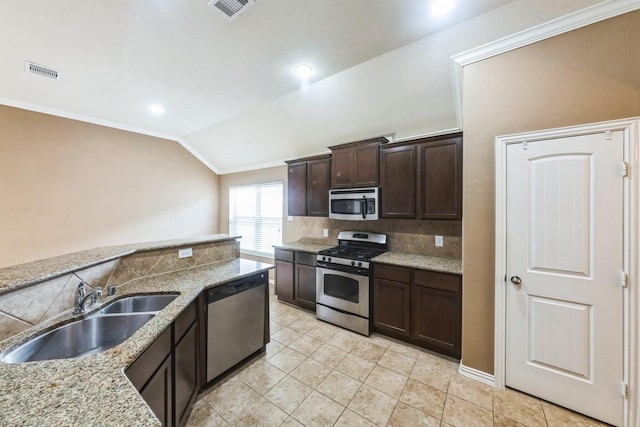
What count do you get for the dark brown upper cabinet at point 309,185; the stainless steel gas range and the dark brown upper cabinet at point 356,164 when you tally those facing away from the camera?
0

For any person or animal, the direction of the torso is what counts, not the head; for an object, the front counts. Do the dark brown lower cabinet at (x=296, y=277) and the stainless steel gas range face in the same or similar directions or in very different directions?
same or similar directions

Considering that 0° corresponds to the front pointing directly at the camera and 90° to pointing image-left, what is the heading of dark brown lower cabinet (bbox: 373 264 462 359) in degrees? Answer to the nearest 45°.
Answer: approximately 45°

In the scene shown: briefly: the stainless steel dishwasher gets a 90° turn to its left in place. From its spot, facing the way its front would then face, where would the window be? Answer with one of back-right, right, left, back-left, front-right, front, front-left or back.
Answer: front-left

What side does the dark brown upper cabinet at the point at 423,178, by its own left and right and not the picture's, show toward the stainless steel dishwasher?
front

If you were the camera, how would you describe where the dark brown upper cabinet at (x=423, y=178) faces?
facing the viewer and to the left of the viewer

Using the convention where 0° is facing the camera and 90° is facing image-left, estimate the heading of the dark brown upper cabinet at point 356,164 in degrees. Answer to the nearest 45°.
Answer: approximately 45°

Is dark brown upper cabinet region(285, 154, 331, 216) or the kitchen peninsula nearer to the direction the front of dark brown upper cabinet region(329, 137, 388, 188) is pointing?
the kitchen peninsula

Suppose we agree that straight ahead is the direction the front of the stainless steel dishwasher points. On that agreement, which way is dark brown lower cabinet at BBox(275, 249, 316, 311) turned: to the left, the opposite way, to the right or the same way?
to the right

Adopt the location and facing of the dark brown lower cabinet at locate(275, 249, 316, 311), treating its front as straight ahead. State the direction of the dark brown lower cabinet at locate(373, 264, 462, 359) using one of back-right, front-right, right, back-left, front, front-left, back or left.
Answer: left
